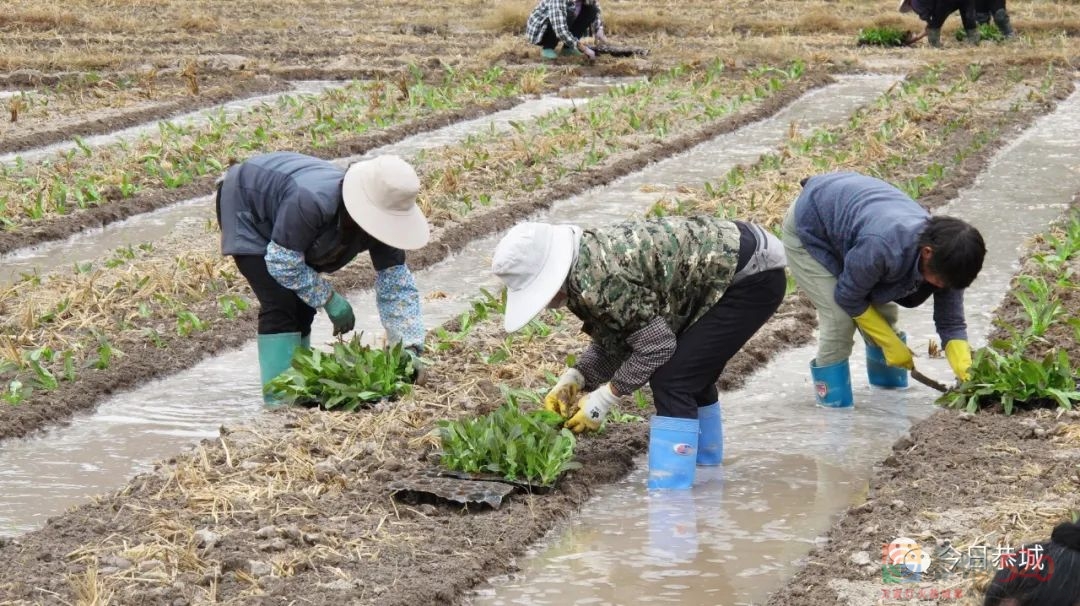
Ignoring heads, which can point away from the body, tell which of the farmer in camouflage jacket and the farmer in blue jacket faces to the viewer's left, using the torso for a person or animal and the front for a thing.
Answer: the farmer in camouflage jacket

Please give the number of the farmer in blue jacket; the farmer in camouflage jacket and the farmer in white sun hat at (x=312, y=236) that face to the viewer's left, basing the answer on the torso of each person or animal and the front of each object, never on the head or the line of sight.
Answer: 1

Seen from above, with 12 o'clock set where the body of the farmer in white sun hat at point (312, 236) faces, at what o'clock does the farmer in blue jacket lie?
The farmer in blue jacket is roughly at 11 o'clock from the farmer in white sun hat.

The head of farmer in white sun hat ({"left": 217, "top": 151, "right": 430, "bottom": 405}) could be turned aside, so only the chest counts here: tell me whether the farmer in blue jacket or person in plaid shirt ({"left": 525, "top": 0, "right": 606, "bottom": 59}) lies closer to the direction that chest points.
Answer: the farmer in blue jacket

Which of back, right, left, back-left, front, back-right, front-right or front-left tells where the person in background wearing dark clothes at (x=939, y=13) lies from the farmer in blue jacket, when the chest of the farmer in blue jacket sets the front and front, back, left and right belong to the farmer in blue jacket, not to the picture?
back-left

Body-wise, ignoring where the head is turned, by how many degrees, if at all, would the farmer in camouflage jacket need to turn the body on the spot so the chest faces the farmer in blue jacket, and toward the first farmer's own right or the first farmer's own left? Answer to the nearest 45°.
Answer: approximately 135° to the first farmer's own right

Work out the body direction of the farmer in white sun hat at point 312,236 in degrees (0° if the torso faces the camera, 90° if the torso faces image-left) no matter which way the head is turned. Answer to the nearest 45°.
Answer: approximately 315°

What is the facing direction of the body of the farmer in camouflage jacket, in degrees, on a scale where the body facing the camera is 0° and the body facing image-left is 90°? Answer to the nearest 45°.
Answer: approximately 90°

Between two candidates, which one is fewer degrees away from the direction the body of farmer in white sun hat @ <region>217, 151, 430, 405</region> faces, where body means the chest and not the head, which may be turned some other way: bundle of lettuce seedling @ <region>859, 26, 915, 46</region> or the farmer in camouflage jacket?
the farmer in camouflage jacket

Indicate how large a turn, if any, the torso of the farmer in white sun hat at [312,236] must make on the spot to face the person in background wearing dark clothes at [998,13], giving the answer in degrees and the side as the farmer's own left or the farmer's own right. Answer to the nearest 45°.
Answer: approximately 90° to the farmer's own left

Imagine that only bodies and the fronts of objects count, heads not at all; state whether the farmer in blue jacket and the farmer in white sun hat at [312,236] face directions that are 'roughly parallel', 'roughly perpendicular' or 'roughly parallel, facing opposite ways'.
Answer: roughly parallel

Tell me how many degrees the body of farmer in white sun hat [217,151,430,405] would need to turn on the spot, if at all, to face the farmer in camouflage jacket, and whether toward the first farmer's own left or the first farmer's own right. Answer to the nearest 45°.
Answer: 0° — they already face them

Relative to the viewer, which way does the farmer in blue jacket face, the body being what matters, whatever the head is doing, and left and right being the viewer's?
facing the viewer and to the right of the viewer
